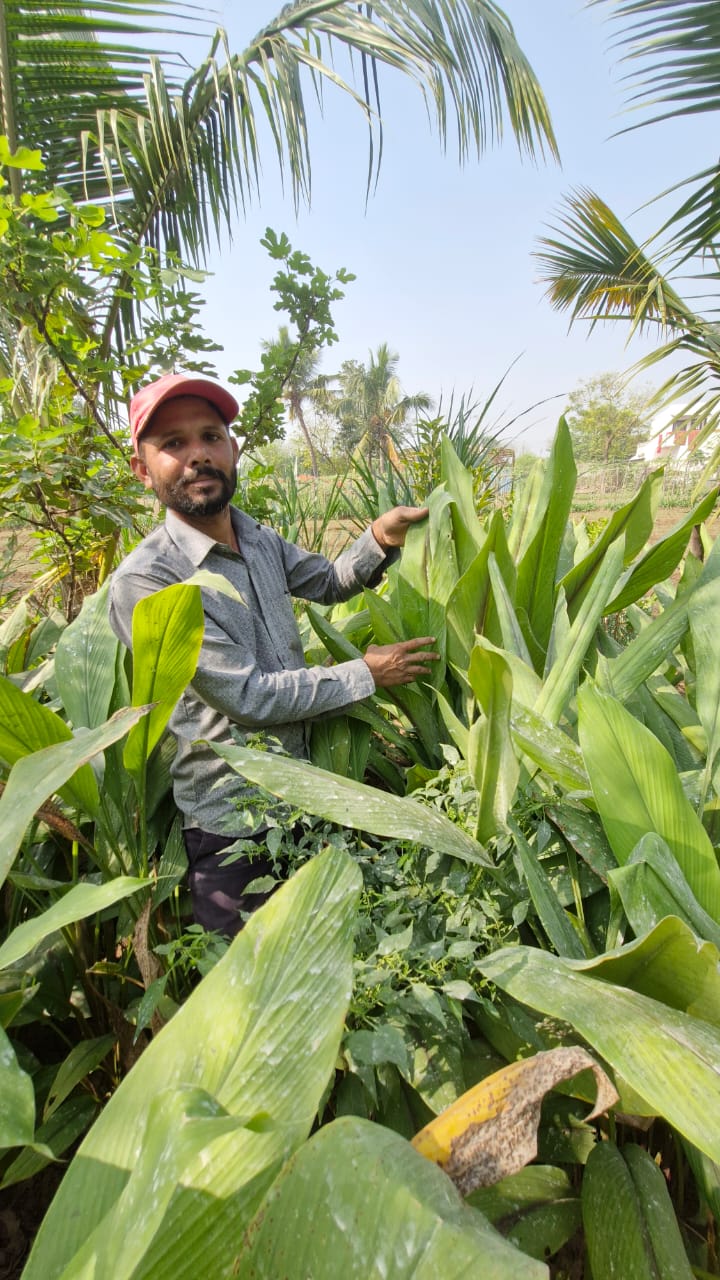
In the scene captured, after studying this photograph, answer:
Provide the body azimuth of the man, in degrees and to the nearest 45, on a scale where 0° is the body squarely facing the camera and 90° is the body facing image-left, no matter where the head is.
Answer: approximately 315°

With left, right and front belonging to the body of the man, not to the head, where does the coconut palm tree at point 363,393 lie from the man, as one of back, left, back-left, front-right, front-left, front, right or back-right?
back-left
